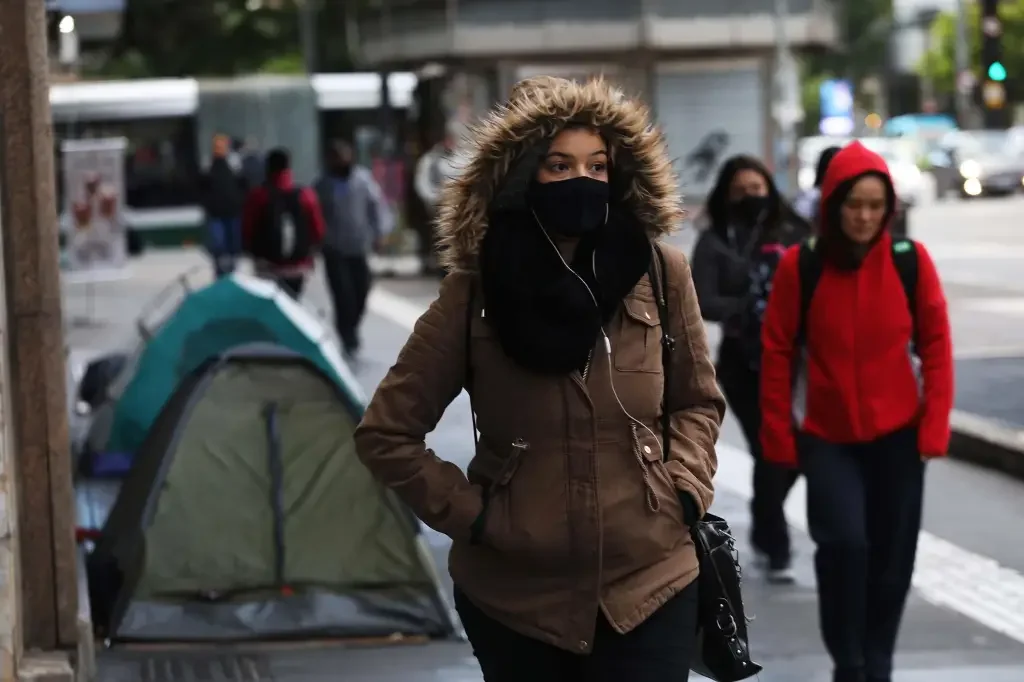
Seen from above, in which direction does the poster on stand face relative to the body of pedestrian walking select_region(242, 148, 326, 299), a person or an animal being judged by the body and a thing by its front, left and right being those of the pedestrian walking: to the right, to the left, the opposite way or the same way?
the opposite way

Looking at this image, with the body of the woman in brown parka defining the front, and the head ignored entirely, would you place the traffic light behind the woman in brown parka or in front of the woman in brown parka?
behind

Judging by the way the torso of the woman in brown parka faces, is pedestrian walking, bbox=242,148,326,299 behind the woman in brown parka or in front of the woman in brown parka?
behind

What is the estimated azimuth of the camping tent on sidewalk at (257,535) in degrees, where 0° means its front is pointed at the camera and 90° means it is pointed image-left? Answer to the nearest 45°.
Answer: approximately 0°

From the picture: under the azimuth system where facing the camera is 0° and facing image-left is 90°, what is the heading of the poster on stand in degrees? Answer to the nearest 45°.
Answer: approximately 0°

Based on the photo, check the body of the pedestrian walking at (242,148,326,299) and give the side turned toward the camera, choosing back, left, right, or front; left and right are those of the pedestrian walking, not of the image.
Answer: back

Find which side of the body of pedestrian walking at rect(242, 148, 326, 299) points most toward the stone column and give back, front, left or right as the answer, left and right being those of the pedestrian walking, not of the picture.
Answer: back

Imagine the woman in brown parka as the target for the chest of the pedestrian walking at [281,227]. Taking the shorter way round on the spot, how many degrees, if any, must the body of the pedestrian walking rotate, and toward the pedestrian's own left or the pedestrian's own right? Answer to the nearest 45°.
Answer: approximately 180°
